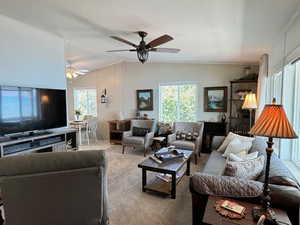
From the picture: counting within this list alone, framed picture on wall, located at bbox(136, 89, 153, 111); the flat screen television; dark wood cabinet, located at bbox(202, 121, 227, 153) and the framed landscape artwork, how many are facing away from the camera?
0

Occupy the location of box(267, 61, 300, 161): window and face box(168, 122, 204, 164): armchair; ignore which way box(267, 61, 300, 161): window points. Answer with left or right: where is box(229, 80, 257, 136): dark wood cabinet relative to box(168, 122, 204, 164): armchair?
right

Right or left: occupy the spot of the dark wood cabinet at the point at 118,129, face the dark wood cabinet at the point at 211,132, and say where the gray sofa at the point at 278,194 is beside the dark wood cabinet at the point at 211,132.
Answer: right

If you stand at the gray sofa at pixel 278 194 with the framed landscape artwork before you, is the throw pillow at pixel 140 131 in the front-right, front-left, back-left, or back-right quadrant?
front-left

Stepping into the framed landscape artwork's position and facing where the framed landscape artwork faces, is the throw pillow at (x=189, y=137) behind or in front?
in front

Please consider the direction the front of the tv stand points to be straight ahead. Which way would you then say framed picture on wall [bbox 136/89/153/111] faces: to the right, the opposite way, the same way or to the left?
to the right

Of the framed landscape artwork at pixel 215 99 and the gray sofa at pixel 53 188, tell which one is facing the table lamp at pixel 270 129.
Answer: the framed landscape artwork

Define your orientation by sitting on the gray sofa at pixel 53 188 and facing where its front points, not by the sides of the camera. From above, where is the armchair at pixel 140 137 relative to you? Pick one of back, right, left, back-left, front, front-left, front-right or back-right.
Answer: front-right

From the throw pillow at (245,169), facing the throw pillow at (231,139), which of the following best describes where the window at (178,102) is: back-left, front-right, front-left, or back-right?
front-left

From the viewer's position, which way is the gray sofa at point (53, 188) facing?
facing away from the viewer

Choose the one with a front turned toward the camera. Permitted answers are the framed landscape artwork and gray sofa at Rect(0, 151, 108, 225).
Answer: the framed landscape artwork

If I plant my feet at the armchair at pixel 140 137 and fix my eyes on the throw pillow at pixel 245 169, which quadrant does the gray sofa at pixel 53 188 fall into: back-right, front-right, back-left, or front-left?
front-right

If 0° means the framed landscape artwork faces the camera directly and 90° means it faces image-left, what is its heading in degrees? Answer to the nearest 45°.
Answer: approximately 0°

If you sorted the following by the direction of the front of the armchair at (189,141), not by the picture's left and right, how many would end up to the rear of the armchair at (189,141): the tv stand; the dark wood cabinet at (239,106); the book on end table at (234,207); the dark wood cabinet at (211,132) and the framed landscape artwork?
3

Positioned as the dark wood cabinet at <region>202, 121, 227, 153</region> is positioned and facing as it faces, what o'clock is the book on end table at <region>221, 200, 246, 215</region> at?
The book on end table is roughly at 12 o'clock from the dark wood cabinet.

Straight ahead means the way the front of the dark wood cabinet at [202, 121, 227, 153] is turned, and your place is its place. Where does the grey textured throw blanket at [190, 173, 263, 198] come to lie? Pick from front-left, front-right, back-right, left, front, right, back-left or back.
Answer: front

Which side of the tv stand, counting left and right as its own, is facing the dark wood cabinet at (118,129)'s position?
left

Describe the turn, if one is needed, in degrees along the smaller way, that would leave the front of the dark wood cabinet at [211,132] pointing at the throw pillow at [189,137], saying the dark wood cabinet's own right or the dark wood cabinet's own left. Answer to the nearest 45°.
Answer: approximately 45° to the dark wood cabinet's own right

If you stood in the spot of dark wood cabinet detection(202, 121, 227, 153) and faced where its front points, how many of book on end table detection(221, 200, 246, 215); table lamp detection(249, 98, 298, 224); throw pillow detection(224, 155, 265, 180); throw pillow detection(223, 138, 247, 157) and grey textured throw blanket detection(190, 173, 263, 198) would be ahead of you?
5

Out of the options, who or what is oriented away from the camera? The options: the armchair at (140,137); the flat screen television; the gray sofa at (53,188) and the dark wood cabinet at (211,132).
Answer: the gray sofa

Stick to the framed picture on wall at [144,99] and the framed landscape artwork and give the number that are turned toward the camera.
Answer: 2
